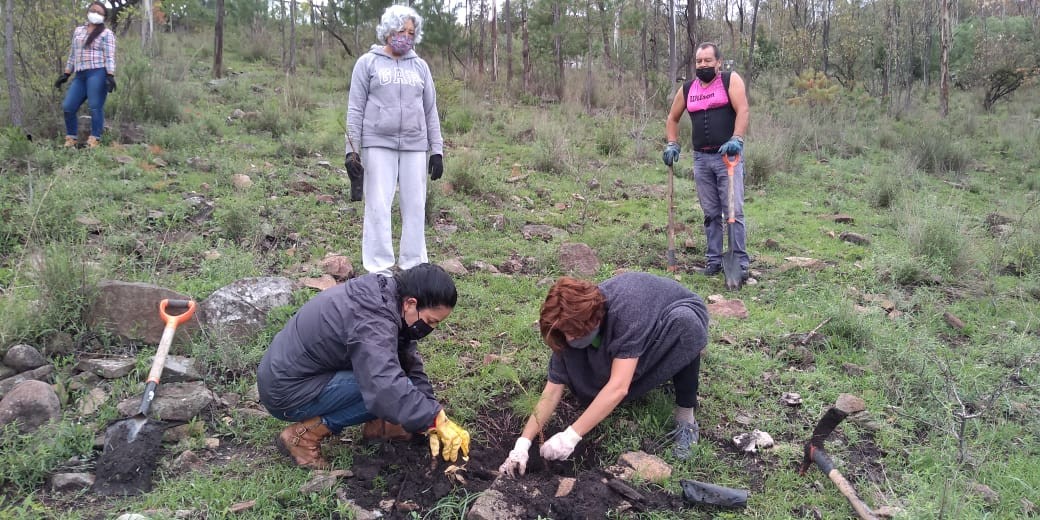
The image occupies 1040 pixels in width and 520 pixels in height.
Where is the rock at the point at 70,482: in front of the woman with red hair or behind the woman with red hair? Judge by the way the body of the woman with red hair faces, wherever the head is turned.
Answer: in front

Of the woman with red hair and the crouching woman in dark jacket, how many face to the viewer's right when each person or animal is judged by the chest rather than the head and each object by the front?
1

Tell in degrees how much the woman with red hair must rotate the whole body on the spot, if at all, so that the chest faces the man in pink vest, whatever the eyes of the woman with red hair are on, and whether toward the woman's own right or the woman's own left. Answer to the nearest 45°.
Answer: approximately 135° to the woman's own right

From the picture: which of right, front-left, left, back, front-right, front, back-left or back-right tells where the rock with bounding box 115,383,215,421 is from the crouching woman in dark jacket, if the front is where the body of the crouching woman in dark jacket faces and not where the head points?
back-left

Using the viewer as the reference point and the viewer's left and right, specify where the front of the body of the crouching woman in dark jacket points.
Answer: facing to the right of the viewer

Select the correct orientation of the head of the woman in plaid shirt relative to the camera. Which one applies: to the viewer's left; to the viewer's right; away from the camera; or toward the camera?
toward the camera

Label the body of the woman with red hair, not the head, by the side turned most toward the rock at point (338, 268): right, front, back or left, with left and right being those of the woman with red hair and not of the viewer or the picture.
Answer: right

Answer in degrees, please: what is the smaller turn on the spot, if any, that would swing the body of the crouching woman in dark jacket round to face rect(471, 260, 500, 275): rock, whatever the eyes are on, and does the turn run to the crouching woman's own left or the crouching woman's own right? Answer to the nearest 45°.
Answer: approximately 90° to the crouching woman's own left

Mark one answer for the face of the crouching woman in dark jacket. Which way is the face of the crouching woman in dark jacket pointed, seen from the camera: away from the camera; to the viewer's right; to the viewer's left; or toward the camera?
to the viewer's right

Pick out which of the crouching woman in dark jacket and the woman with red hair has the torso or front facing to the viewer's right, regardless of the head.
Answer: the crouching woman in dark jacket

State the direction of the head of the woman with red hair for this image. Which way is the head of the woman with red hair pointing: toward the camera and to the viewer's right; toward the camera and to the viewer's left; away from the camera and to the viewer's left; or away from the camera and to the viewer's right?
toward the camera and to the viewer's left

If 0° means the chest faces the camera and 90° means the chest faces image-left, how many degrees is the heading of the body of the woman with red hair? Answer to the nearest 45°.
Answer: approximately 45°

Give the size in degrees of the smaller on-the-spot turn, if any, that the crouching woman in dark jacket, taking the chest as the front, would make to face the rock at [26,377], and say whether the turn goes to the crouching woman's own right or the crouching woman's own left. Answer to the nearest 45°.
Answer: approximately 135° to the crouching woman's own left
